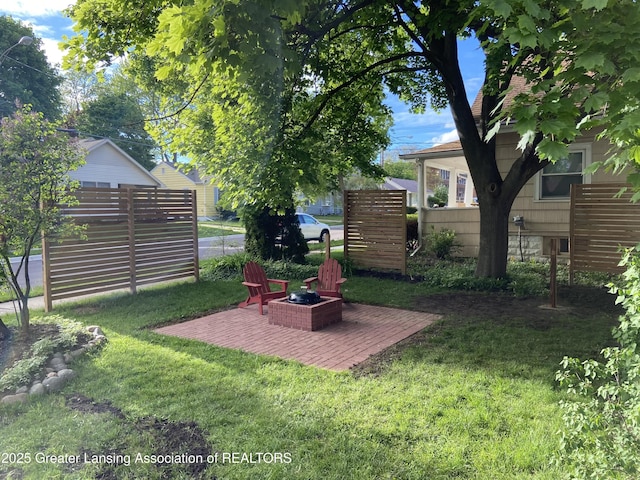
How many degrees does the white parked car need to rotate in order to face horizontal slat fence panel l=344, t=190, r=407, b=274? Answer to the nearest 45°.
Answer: approximately 90° to its right

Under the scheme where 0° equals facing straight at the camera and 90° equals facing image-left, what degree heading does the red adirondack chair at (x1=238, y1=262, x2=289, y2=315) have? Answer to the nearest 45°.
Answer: approximately 315°

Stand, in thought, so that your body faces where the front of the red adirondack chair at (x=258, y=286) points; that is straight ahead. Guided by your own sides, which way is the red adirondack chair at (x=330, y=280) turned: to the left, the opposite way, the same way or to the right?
to the right

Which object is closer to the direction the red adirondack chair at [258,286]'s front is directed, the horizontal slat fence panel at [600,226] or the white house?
the horizontal slat fence panel

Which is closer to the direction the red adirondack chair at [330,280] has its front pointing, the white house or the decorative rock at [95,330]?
the decorative rock

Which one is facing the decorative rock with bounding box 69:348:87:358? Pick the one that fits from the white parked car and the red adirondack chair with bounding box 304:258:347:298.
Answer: the red adirondack chair

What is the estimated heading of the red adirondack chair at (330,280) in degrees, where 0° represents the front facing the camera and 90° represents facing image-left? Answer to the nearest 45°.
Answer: approximately 45°

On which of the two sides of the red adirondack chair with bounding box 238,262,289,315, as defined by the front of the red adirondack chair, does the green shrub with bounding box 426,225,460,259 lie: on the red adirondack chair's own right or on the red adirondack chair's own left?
on the red adirondack chair's own left

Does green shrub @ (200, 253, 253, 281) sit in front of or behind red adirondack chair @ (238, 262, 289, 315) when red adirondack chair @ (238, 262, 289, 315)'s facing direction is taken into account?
behind

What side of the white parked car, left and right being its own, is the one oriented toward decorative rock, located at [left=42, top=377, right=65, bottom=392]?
right

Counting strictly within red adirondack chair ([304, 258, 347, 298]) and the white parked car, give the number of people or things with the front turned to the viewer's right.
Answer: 1

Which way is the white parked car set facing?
to the viewer's right

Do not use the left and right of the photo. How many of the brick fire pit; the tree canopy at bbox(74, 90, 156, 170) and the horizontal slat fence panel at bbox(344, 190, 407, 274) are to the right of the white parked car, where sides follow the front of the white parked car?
2
